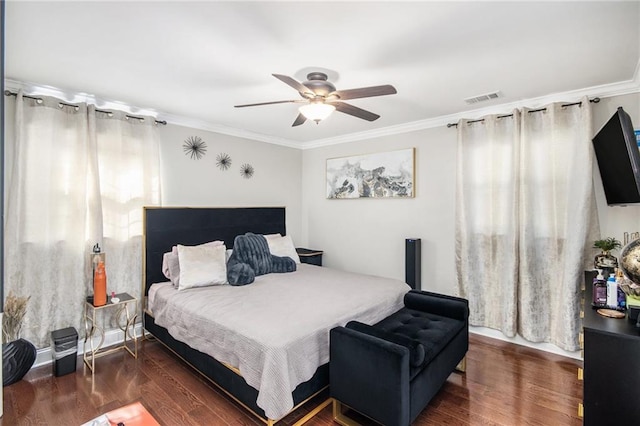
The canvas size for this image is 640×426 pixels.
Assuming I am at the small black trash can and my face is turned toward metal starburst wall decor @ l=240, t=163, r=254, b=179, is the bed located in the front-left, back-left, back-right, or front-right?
front-right

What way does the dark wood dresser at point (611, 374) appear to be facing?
to the viewer's left

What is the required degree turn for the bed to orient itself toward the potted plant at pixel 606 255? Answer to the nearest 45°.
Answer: approximately 45° to its left

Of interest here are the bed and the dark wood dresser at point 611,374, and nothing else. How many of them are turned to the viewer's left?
1

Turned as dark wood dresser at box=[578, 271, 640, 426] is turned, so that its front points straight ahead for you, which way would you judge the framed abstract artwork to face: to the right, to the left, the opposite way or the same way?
to the left

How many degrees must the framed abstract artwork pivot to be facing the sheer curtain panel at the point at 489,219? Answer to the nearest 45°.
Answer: approximately 90° to its left

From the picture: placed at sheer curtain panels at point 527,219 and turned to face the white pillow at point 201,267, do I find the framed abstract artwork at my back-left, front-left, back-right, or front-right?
front-right

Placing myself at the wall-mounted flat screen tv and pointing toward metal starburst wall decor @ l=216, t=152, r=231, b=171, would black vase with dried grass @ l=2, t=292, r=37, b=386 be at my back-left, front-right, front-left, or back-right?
front-left

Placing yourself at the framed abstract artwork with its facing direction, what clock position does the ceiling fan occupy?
The ceiling fan is roughly at 11 o'clock from the framed abstract artwork.

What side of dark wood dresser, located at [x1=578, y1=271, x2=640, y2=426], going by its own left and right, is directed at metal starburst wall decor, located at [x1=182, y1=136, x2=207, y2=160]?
front

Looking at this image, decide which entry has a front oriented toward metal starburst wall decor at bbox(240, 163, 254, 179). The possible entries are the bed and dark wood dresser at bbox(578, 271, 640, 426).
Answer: the dark wood dresser

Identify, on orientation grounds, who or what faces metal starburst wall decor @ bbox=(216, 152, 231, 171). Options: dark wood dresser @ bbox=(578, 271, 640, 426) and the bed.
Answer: the dark wood dresser

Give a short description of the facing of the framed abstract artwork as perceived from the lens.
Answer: facing the viewer and to the left of the viewer

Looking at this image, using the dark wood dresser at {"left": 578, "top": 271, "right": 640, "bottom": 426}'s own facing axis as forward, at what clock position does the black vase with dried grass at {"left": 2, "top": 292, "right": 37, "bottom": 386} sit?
The black vase with dried grass is roughly at 11 o'clock from the dark wood dresser.

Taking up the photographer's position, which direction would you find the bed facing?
facing the viewer and to the right of the viewer
